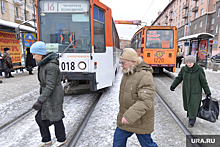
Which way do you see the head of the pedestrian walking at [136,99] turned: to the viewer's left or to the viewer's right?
to the viewer's left

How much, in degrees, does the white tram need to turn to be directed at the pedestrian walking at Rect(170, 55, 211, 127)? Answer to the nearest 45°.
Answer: approximately 45° to its left

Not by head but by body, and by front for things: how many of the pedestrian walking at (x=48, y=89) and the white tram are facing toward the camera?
1

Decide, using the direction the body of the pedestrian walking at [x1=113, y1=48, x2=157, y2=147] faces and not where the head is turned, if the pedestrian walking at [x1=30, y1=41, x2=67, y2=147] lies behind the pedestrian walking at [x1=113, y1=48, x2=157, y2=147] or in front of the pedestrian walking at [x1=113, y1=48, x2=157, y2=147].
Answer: in front
